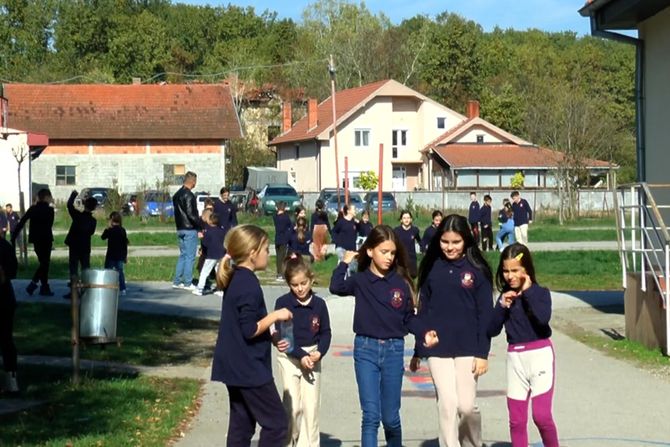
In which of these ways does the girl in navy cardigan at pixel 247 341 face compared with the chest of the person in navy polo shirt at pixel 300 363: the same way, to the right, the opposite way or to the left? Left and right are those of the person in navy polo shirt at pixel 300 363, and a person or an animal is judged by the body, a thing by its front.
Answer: to the left

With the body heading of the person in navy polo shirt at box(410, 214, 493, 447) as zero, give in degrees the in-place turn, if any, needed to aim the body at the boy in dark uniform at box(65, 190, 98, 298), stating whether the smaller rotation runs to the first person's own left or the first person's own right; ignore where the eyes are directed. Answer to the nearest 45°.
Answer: approximately 135° to the first person's own right

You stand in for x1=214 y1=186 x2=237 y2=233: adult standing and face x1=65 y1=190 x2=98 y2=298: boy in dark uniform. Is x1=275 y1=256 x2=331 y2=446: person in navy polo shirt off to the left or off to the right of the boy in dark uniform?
left

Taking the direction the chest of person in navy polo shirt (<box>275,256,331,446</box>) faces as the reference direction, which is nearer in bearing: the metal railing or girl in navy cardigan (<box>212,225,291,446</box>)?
the girl in navy cardigan

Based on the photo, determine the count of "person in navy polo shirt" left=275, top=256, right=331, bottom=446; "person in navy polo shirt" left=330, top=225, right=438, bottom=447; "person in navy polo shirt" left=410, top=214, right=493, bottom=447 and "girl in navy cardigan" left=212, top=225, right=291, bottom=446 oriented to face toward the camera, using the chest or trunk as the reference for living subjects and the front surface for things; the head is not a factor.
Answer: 3

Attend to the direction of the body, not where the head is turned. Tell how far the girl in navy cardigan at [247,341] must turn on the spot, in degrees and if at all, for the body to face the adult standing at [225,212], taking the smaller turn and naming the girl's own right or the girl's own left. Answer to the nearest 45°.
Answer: approximately 90° to the girl's own left

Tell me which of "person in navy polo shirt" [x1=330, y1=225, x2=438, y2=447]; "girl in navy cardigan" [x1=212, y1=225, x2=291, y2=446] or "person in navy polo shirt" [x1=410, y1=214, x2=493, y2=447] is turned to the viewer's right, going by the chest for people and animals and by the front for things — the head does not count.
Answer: "girl in navy cardigan" [x1=212, y1=225, x2=291, y2=446]

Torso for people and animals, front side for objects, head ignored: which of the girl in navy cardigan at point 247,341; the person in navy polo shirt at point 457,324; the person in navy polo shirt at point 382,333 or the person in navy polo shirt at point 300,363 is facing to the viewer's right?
the girl in navy cardigan at point 247,341
